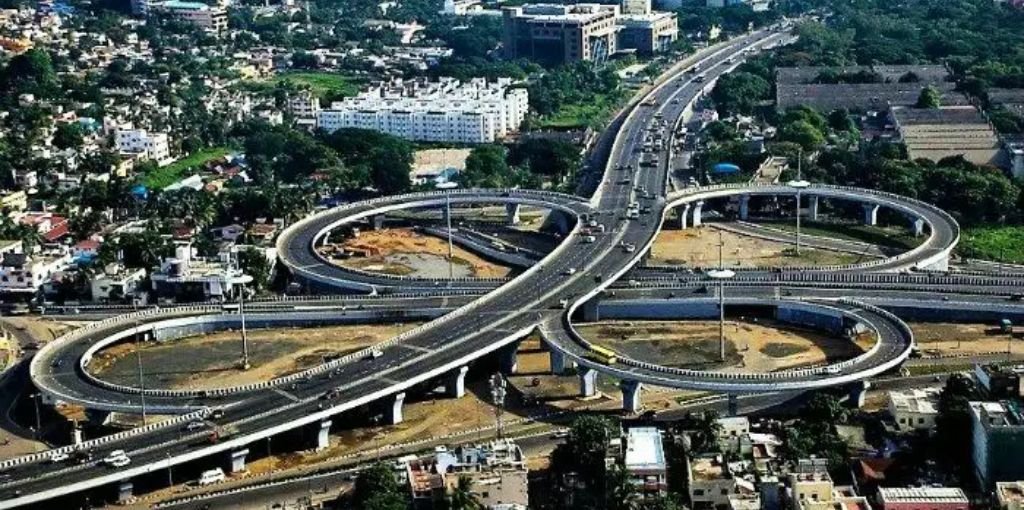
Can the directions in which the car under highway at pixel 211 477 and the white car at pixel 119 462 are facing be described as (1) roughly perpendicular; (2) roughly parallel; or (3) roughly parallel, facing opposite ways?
roughly parallel

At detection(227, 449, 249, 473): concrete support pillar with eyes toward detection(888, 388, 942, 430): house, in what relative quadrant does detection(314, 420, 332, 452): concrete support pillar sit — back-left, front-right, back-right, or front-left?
front-left

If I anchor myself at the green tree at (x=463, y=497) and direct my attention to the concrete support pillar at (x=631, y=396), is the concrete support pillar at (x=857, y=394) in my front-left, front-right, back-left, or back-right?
front-right

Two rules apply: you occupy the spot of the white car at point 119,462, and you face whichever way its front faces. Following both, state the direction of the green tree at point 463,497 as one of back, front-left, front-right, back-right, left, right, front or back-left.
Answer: left

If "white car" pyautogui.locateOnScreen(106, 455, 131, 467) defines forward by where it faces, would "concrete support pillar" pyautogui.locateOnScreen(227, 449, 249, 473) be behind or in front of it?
behind
